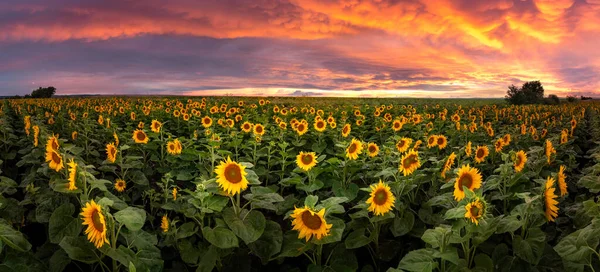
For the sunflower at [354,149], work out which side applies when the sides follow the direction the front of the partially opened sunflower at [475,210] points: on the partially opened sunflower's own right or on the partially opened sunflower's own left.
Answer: on the partially opened sunflower's own right

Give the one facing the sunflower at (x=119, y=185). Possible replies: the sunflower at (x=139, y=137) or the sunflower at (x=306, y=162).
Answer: the sunflower at (x=139, y=137)

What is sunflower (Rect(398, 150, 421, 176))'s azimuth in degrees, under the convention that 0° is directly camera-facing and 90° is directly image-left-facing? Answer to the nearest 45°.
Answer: approximately 45°

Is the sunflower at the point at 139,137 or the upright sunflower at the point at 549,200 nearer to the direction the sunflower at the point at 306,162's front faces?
the upright sunflower

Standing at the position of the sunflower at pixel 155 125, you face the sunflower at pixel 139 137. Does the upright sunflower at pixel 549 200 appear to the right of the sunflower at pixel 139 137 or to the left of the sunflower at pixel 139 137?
left

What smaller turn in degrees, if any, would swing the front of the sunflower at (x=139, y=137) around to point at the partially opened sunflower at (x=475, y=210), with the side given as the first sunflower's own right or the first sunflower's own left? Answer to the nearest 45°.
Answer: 0° — it already faces it

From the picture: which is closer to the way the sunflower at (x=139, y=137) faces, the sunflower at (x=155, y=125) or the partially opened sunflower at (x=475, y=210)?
the partially opened sunflower

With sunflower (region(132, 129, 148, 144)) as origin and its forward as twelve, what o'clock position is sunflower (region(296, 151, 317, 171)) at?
sunflower (region(296, 151, 317, 171)) is roughly at 11 o'clock from sunflower (region(132, 129, 148, 144)).

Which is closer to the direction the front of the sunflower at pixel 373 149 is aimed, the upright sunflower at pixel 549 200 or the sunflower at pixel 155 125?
the upright sunflower

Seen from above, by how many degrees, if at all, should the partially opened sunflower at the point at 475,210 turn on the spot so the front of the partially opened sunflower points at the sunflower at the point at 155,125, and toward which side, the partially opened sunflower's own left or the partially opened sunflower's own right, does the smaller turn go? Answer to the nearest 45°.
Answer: approximately 90° to the partially opened sunflower's own right

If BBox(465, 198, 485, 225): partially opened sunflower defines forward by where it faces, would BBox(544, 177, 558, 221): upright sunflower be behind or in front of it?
behind

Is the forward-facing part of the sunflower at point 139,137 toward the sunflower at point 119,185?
yes

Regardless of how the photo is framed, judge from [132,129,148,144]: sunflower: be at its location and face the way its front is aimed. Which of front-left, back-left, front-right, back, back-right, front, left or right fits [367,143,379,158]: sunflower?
front-left

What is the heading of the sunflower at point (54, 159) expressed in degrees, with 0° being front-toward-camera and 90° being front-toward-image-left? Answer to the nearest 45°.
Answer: approximately 315°
